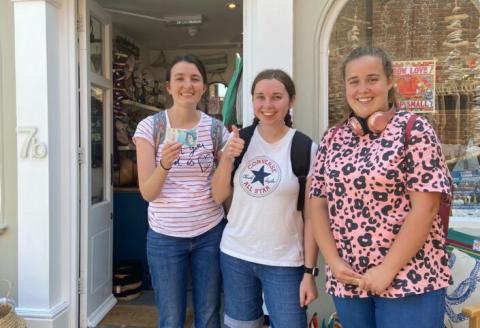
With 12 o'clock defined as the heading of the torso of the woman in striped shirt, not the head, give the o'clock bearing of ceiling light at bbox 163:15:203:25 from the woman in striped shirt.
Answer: The ceiling light is roughly at 6 o'clock from the woman in striped shirt.

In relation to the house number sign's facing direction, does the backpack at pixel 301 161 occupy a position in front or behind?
in front

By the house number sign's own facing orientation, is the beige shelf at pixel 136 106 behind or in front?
behind

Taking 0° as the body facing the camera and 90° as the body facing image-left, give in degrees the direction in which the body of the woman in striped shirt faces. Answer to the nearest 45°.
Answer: approximately 0°

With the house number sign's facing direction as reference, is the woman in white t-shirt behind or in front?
in front

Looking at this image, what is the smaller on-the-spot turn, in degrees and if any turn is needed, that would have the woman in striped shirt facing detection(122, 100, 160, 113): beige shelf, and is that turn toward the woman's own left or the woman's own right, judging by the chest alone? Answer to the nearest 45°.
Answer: approximately 180°

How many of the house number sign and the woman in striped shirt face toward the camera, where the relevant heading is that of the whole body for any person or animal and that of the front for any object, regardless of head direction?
2
